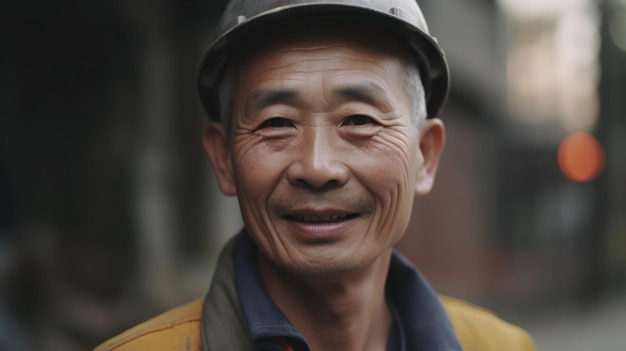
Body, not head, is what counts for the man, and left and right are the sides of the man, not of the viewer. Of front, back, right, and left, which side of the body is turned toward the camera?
front
